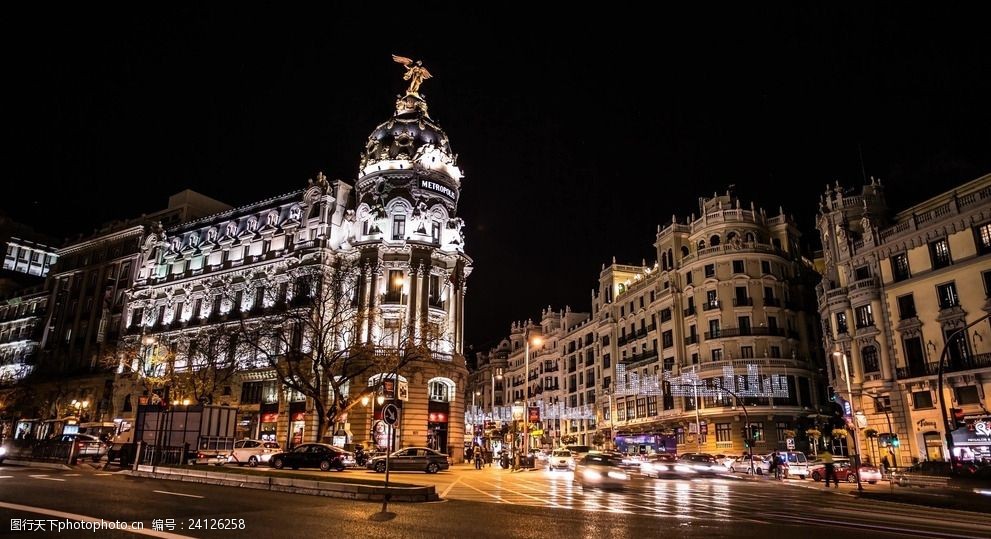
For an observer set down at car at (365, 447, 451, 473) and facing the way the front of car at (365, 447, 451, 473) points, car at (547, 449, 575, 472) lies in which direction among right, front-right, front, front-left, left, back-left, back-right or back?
back-right

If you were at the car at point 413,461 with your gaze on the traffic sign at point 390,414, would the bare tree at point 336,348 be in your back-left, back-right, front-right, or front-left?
back-right

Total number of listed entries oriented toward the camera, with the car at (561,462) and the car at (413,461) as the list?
1

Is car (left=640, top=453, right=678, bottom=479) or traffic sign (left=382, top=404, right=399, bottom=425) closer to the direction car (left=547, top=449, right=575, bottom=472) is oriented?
the traffic sign

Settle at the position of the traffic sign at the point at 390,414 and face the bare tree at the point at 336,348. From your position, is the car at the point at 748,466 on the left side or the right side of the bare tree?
right

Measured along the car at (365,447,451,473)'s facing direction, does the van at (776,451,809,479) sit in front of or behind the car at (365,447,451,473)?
behind

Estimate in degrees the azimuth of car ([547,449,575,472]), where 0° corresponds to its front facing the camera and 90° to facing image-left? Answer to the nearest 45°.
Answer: approximately 0°

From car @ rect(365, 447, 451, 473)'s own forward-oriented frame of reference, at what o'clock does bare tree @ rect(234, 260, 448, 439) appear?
The bare tree is roughly at 2 o'clock from the car.

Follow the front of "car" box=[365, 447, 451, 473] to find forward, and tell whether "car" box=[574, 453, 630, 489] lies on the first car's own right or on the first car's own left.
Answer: on the first car's own left

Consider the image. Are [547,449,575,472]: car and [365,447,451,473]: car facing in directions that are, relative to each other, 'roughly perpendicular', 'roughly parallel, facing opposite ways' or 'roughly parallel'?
roughly perpendicular
